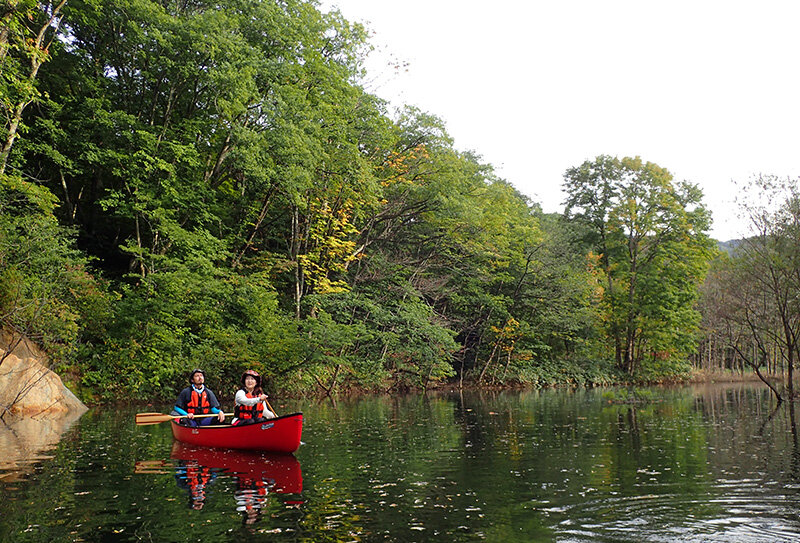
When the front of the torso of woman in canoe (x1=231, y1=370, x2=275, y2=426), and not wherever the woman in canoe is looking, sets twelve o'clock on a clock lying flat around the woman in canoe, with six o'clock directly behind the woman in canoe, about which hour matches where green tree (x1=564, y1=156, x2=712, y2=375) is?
The green tree is roughly at 9 o'clock from the woman in canoe.

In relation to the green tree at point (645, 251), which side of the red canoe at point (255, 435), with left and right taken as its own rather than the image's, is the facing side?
left

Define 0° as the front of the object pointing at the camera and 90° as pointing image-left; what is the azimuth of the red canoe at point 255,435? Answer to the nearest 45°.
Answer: approximately 315°
